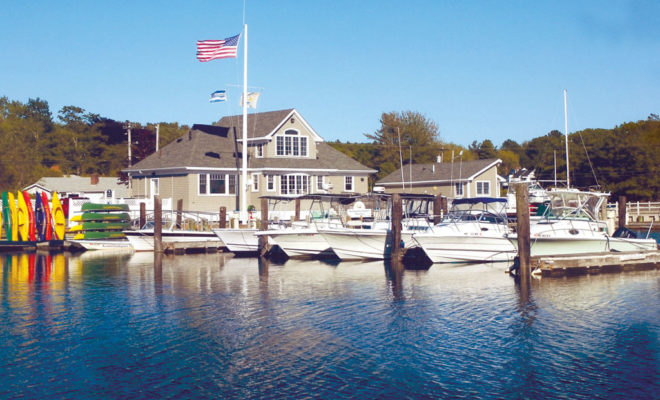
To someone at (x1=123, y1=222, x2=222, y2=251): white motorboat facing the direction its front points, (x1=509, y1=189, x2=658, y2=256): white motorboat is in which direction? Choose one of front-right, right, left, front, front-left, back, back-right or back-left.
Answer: back-left

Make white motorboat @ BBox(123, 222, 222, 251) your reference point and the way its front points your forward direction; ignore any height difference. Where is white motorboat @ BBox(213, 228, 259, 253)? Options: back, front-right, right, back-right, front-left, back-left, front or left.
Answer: back-left

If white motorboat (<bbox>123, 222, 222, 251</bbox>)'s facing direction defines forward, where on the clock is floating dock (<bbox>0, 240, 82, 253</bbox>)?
The floating dock is roughly at 1 o'clock from the white motorboat.

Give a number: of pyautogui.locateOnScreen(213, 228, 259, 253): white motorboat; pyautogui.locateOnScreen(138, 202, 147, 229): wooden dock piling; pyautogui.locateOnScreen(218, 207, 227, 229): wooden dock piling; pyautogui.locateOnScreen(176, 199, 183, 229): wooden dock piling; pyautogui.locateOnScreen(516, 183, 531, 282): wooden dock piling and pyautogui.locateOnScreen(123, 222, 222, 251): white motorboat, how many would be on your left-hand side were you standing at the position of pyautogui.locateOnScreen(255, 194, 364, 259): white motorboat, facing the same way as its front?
1

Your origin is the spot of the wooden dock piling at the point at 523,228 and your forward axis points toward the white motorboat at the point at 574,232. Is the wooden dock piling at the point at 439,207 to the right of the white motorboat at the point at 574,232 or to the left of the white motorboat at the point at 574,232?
left

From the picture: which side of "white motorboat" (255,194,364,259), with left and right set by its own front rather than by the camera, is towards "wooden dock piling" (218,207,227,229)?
right

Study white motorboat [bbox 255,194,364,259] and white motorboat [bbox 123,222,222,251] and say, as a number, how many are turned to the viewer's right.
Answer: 0

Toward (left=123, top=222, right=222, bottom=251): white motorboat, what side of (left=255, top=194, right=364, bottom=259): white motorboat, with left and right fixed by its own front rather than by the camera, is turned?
right

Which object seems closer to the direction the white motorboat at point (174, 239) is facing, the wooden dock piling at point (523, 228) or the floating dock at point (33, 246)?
the floating dock

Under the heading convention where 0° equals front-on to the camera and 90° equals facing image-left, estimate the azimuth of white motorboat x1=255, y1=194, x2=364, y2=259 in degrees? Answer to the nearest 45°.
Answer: approximately 45°

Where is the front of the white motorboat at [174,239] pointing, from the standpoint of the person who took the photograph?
facing to the left of the viewer
